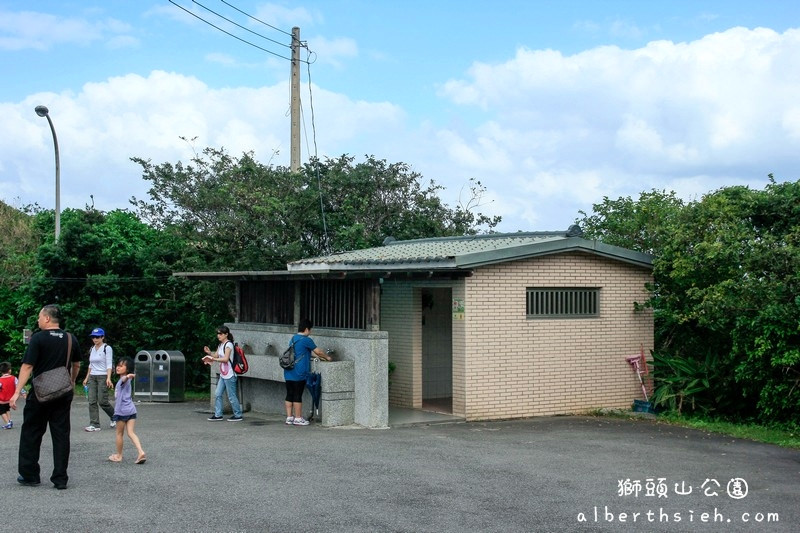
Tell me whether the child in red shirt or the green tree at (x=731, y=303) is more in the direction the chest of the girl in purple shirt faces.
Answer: the child in red shirt

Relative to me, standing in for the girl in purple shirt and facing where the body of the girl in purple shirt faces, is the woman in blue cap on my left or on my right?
on my right

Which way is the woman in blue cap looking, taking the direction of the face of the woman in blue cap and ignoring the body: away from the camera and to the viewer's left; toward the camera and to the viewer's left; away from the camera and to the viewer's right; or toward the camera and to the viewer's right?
toward the camera and to the viewer's left

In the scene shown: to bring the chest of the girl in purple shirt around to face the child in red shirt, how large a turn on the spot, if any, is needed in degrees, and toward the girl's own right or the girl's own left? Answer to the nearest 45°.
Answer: approximately 45° to the girl's own right

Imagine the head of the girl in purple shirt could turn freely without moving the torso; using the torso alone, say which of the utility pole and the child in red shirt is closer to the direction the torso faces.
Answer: the child in red shirt

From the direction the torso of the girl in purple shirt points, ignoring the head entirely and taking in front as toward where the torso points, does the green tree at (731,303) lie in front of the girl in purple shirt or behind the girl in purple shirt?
behind
